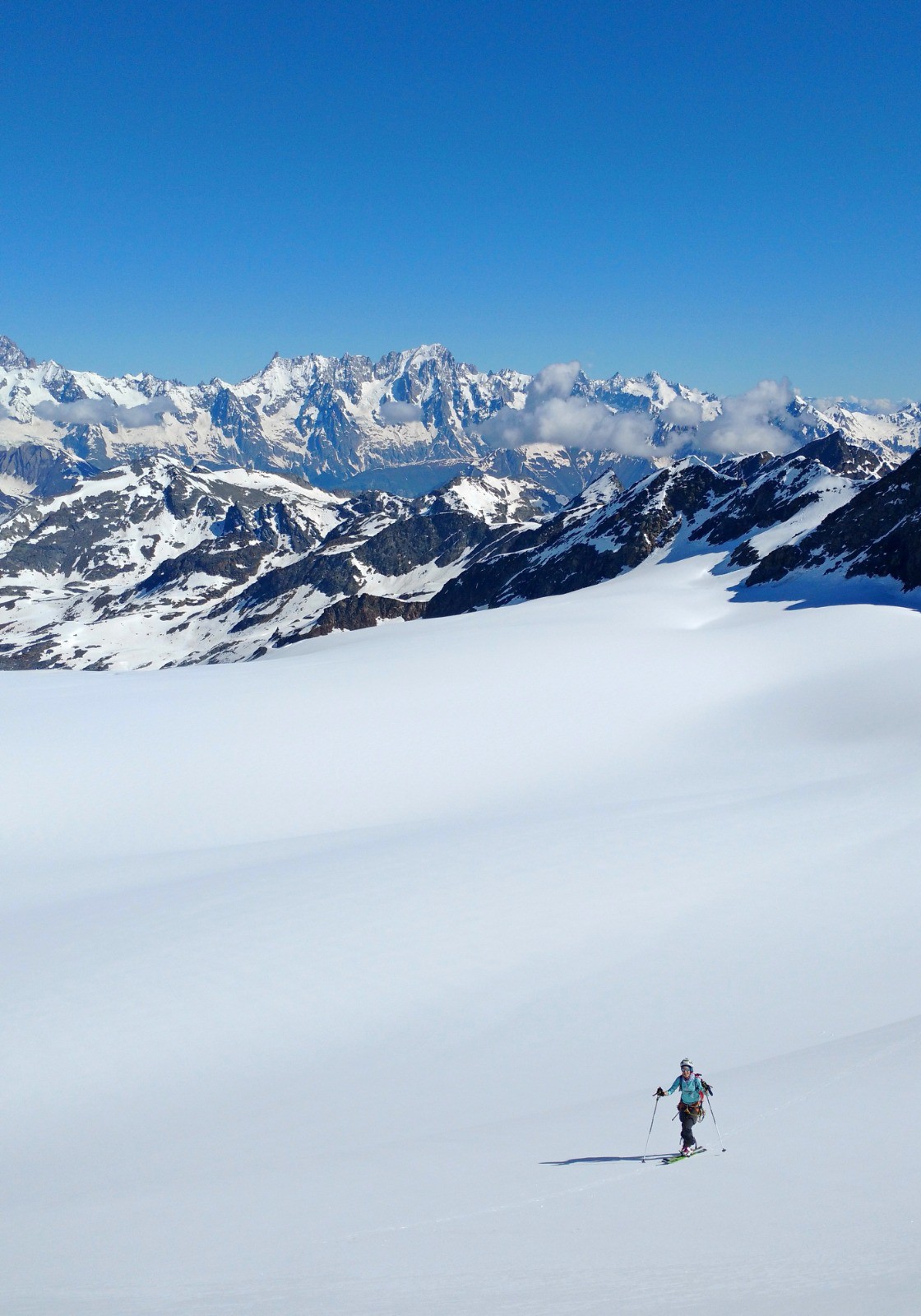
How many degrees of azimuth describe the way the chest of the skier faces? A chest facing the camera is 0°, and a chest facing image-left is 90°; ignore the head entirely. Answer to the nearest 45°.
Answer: approximately 45°
